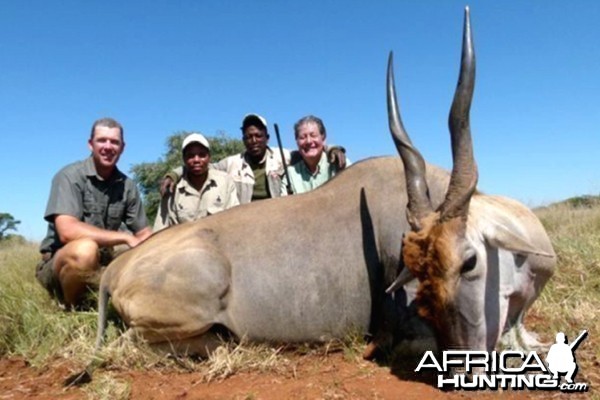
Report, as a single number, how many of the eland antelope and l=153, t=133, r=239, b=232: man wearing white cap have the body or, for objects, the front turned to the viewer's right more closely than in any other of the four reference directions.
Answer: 1

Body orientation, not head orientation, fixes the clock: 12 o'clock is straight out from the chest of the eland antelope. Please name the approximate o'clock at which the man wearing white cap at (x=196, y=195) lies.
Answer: The man wearing white cap is roughly at 8 o'clock from the eland antelope.

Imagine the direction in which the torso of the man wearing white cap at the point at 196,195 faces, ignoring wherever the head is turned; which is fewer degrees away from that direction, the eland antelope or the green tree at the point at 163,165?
the eland antelope

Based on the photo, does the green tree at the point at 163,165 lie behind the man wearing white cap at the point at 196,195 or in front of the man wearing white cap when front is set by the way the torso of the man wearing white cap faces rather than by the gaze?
behind

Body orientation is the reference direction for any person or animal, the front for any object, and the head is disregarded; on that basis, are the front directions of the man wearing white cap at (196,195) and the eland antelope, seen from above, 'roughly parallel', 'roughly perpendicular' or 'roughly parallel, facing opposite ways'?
roughly perpendicular

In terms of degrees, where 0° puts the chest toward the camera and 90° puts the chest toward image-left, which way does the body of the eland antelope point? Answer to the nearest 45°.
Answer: approximately 270°

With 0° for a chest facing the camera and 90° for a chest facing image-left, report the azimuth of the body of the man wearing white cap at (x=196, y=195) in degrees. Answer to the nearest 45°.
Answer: approximately 0°

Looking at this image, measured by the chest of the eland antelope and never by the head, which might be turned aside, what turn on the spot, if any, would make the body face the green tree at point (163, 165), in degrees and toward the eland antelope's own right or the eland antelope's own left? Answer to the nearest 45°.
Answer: approximately 90° to the eland antelope's own left
